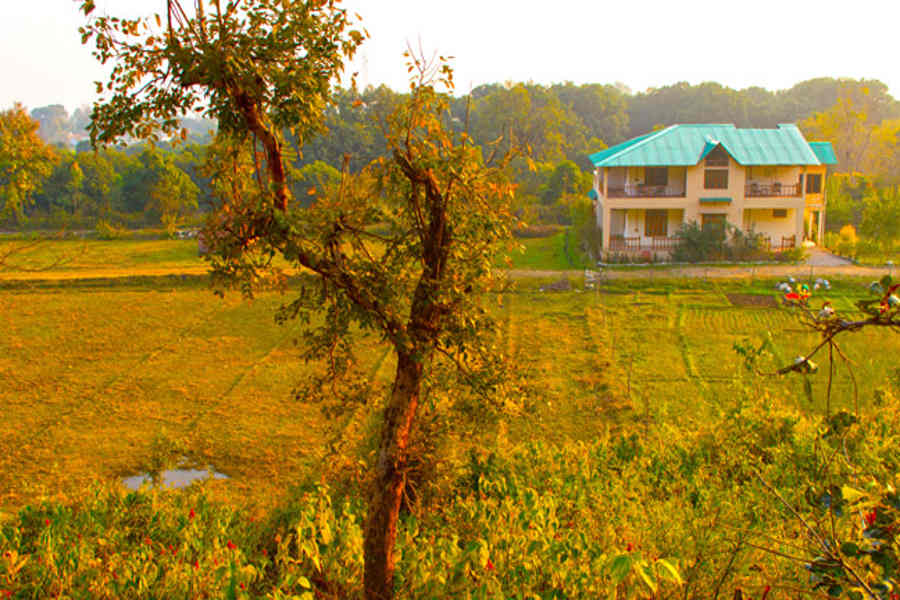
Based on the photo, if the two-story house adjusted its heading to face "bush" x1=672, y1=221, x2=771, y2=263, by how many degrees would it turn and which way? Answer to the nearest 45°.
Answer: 0° — it already faces it

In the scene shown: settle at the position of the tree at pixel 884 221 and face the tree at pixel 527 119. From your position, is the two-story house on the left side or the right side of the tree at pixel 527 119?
left

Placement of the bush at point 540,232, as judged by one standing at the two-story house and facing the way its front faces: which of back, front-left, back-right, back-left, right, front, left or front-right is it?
back-right

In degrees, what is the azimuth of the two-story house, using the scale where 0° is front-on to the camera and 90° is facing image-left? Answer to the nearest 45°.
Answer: approximately 0°

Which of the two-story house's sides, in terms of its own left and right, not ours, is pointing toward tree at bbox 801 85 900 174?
back

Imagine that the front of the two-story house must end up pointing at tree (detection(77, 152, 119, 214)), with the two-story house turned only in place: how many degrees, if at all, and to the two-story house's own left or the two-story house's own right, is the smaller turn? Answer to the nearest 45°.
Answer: approximately 90° to the two-story house's own right

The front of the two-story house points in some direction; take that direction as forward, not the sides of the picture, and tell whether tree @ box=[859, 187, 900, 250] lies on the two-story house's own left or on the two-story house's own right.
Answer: on the two-story house's own left

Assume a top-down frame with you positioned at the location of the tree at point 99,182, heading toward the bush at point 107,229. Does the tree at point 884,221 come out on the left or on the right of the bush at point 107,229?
left

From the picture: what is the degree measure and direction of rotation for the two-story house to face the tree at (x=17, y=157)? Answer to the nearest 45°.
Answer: approximately 45° to its right

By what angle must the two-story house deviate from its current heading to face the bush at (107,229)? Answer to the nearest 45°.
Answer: approximately 45° to its right

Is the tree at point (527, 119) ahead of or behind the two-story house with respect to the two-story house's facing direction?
behind

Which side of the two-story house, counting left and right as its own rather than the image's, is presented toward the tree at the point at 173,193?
right

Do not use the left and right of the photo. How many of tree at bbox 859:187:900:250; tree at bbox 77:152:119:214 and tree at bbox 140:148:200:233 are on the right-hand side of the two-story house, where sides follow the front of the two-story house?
2
